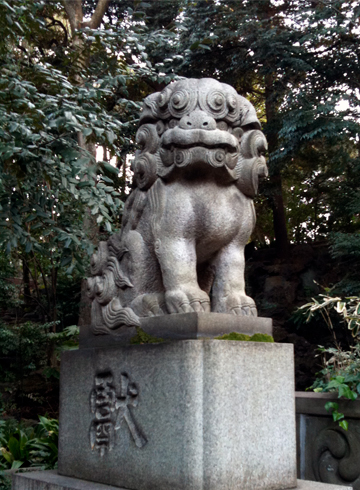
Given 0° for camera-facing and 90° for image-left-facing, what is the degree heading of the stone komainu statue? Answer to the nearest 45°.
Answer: approximately 315°

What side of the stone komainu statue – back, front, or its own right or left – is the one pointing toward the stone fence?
left

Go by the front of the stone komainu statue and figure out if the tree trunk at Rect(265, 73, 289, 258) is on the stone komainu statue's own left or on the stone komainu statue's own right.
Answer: on the stone komainu statue's own left
